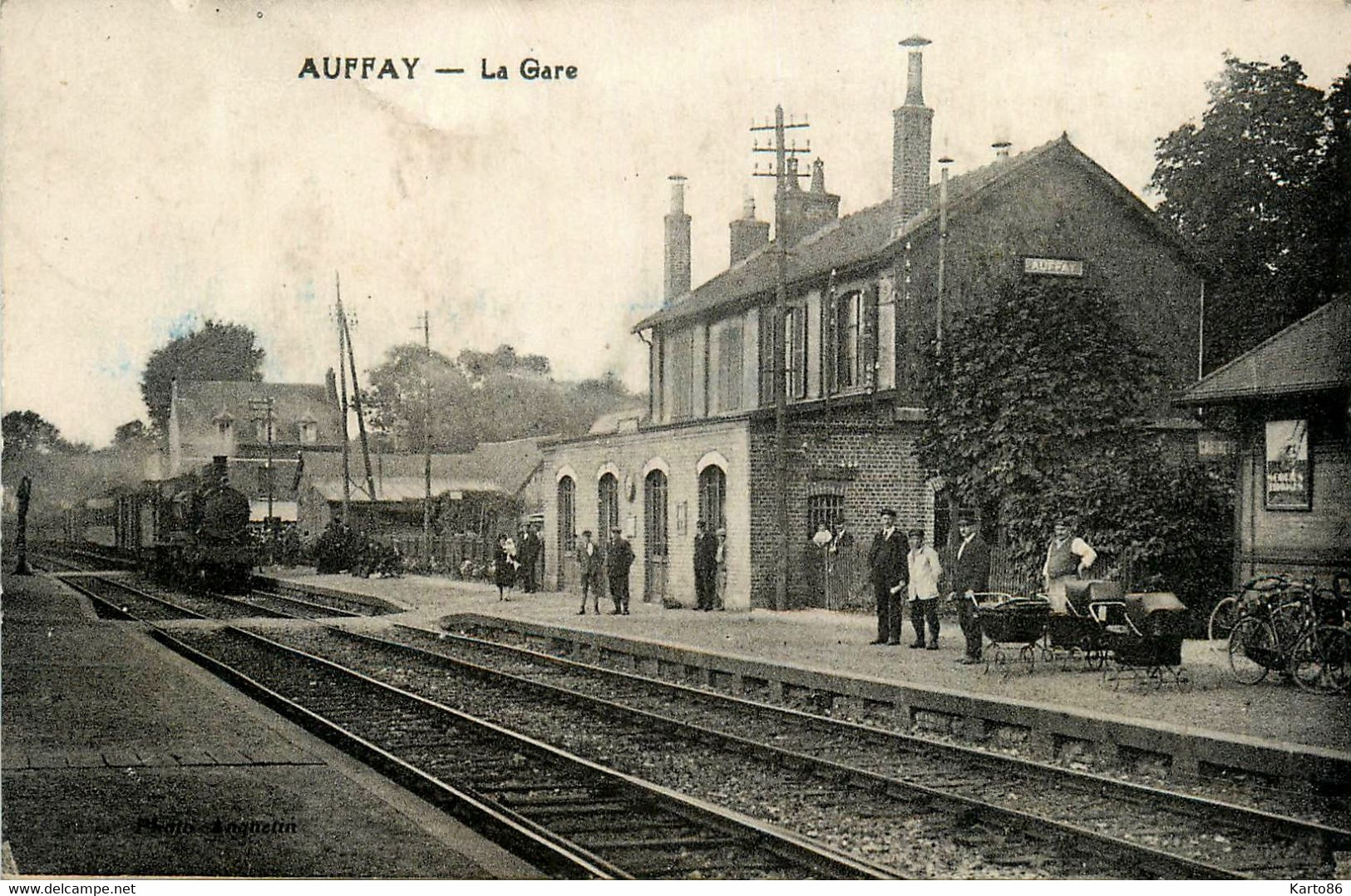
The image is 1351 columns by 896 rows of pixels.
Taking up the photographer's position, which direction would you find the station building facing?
facing the viewer and to the left of the viewer

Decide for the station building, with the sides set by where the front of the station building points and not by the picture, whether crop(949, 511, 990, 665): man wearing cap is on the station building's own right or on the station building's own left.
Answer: on the station building's own left

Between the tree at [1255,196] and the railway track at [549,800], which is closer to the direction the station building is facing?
the railway track

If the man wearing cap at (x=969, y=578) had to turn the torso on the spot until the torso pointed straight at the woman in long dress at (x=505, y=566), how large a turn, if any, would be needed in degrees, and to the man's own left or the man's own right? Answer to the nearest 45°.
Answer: approximately 90° to the man's own right

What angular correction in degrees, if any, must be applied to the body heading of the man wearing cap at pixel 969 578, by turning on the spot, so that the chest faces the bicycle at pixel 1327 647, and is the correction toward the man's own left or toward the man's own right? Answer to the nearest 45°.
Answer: approximately 90° to the man's own left

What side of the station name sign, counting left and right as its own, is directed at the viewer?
front

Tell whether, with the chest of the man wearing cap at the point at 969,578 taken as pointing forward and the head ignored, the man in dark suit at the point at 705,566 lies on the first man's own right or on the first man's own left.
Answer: on the first man's own right

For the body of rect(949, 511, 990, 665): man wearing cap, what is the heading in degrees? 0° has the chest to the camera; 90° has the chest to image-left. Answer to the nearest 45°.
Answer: approximately 45°

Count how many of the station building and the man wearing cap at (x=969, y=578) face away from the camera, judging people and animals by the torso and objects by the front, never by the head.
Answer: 0

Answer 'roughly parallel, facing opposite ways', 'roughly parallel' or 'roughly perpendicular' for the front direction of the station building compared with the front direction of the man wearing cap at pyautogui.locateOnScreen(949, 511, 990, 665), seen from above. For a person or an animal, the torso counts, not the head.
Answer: roughly parallel

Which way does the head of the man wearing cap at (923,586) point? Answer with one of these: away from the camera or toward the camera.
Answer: toward the camera
